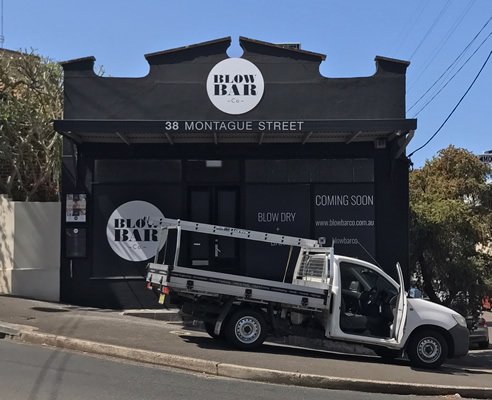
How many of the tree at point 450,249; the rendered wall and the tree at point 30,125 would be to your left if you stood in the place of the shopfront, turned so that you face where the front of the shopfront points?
1

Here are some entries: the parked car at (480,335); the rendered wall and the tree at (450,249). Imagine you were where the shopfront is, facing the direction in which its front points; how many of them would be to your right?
1

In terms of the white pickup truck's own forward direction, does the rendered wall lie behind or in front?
behind

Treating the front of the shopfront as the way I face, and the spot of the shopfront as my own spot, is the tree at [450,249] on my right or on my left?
on my left

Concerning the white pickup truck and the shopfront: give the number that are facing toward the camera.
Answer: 1

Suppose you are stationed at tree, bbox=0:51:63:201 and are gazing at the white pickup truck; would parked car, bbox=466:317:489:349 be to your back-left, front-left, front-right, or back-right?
front-left

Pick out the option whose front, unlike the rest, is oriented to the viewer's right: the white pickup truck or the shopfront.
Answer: the white pickup truck

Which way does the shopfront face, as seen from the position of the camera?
facing the viewer

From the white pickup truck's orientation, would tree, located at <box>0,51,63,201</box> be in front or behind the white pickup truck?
behind

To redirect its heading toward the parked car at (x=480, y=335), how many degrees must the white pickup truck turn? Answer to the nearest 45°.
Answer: approximately 45° to its left

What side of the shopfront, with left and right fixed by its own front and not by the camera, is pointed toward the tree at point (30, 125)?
right

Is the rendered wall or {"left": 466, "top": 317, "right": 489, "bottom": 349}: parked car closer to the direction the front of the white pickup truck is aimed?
the parked car

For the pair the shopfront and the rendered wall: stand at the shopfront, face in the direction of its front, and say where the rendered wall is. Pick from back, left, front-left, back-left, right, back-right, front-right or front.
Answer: right

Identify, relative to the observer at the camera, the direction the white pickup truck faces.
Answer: facing to the right of the viewer

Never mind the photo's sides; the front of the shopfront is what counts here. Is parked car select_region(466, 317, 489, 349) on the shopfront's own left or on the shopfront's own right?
on the shopfront's own left

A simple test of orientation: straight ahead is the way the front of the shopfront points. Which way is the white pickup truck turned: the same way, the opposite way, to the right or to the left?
to the left
